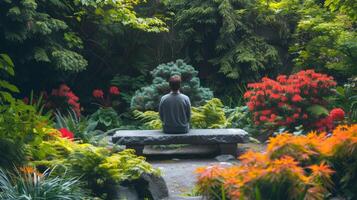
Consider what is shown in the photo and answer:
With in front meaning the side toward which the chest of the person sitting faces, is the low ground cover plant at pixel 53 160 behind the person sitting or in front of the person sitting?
behind

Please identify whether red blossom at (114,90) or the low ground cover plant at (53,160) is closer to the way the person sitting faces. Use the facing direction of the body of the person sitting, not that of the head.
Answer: the red blossom

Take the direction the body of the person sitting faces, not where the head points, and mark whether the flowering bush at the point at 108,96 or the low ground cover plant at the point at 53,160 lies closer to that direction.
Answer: the flowering bush

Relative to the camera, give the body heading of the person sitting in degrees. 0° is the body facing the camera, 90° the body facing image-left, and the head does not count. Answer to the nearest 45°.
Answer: approximately 180°

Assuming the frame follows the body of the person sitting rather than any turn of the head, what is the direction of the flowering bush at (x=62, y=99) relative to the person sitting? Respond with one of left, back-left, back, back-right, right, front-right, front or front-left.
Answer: front-left

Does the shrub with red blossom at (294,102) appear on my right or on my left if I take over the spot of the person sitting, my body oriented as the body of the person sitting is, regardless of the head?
on my right

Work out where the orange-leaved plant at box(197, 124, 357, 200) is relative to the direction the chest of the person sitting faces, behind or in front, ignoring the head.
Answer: behind
